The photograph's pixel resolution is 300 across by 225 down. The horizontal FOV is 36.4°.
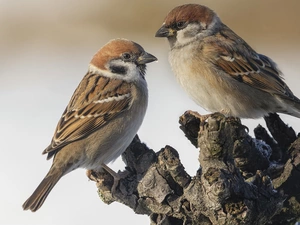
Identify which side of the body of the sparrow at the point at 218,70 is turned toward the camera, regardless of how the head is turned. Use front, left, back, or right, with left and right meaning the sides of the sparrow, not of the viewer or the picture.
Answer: left

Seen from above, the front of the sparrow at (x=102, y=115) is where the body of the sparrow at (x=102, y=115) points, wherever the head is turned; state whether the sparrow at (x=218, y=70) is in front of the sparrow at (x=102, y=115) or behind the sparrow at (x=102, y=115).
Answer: in front

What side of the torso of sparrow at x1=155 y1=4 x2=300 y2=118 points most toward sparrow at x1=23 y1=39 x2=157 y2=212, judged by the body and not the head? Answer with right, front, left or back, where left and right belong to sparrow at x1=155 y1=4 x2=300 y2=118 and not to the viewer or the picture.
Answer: front

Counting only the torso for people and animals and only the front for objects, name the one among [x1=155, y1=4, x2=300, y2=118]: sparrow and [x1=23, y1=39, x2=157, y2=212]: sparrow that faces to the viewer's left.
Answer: [x1=155, y1=4, x2=300, y2=118]: sparrow

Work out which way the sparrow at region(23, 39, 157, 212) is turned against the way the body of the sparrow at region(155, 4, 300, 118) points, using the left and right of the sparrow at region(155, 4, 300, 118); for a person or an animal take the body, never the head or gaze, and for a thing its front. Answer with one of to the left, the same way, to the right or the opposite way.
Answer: the opposite way

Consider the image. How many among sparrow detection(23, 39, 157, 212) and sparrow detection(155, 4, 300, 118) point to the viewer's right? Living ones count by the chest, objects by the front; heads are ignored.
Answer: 1

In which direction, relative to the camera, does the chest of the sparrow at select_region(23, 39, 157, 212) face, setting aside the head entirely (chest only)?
to the viewer's right
